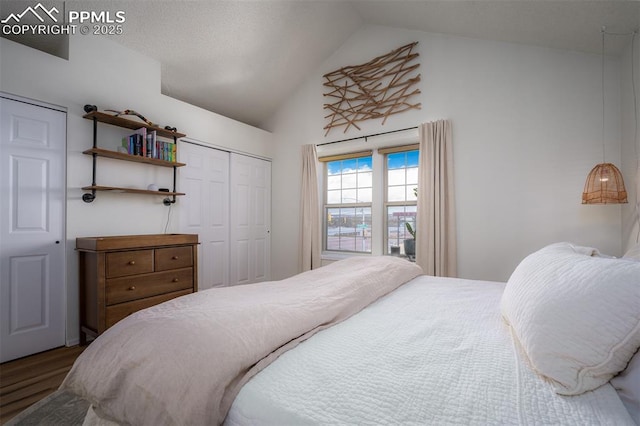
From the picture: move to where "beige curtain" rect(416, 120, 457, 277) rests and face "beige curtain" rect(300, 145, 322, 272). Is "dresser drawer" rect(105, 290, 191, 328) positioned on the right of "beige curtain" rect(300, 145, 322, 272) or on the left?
left

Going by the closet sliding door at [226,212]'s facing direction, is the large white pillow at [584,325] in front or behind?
in front

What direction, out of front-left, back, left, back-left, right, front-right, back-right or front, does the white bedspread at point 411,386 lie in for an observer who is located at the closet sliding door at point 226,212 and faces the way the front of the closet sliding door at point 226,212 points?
front-right

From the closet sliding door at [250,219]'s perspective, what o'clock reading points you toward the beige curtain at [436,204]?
The beige curtain is roughly at 12 o'clock from the closet sliding door.

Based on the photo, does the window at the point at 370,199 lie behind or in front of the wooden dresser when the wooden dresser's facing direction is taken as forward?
in front

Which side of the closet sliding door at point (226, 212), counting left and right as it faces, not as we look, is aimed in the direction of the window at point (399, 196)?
front

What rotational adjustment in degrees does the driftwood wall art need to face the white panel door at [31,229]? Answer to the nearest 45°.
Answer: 0° — it already faces it

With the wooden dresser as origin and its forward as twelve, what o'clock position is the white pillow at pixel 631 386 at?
The white pillow is roughly at 1 o'clock from the wooden dresser.

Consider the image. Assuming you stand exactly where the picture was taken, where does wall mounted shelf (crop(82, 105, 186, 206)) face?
facing the viewer and to the right of the viewer

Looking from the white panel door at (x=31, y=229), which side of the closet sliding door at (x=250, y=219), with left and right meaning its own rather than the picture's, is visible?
right

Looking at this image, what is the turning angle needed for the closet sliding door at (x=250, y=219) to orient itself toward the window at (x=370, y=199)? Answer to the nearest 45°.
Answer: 0° — it already faces it

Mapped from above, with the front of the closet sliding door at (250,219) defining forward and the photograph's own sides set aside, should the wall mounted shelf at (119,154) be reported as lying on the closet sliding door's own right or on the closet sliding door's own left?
on the closet sliding door's own right

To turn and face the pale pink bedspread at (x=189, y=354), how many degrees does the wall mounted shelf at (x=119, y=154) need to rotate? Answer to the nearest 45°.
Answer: approximately 45° to its right

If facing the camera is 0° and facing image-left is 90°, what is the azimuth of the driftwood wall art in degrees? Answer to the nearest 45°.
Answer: approximately 45°
